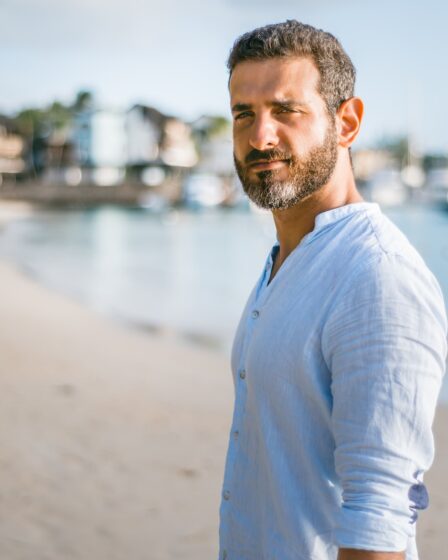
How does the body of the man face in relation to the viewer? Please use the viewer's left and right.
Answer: facing the viewer and to the left of the viewer
